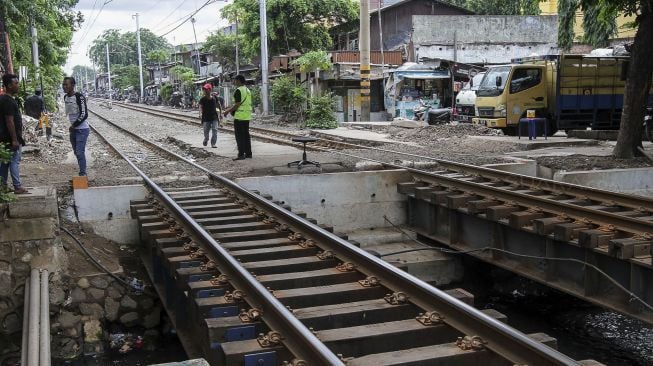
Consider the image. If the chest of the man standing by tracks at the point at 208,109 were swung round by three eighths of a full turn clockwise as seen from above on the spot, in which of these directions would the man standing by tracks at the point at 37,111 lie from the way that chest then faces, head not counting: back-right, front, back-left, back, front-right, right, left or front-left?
front

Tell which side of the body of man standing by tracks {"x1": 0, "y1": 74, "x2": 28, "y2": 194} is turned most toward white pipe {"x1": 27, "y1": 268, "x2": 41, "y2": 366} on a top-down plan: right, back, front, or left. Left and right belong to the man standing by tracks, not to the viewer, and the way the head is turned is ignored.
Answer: right

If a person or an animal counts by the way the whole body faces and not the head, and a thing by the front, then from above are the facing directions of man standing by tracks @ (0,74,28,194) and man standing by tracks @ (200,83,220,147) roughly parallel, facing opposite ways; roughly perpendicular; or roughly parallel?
roughly perpendicular

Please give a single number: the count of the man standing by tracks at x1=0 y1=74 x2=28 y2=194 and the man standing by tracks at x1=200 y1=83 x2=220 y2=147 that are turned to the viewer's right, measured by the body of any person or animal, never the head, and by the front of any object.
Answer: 1

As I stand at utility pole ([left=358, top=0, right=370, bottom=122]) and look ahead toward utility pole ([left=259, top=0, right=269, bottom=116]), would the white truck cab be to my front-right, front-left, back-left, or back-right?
back-right

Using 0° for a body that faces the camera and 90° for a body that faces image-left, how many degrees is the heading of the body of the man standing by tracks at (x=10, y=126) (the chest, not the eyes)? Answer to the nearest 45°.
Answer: approximately 270°

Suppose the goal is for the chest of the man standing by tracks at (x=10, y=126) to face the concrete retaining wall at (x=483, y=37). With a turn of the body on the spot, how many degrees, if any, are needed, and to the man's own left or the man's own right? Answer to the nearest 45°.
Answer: approximately 45° to the man's own left

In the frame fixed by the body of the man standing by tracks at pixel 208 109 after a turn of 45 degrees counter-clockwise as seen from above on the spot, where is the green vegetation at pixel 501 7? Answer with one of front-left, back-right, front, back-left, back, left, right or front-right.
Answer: left

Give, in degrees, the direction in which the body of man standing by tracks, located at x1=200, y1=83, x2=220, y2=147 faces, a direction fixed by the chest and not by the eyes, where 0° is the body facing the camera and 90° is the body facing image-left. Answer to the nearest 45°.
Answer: approximately 0°

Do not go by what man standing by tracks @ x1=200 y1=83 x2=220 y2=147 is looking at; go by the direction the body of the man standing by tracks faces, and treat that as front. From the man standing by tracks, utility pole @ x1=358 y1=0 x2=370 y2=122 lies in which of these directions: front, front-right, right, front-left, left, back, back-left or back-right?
back-left

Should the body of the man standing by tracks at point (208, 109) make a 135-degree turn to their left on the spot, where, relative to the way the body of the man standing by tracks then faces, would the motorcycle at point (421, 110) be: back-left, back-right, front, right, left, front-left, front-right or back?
front

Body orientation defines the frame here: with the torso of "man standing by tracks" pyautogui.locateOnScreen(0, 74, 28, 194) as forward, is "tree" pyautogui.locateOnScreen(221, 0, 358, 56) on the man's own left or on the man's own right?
on the man's own left
